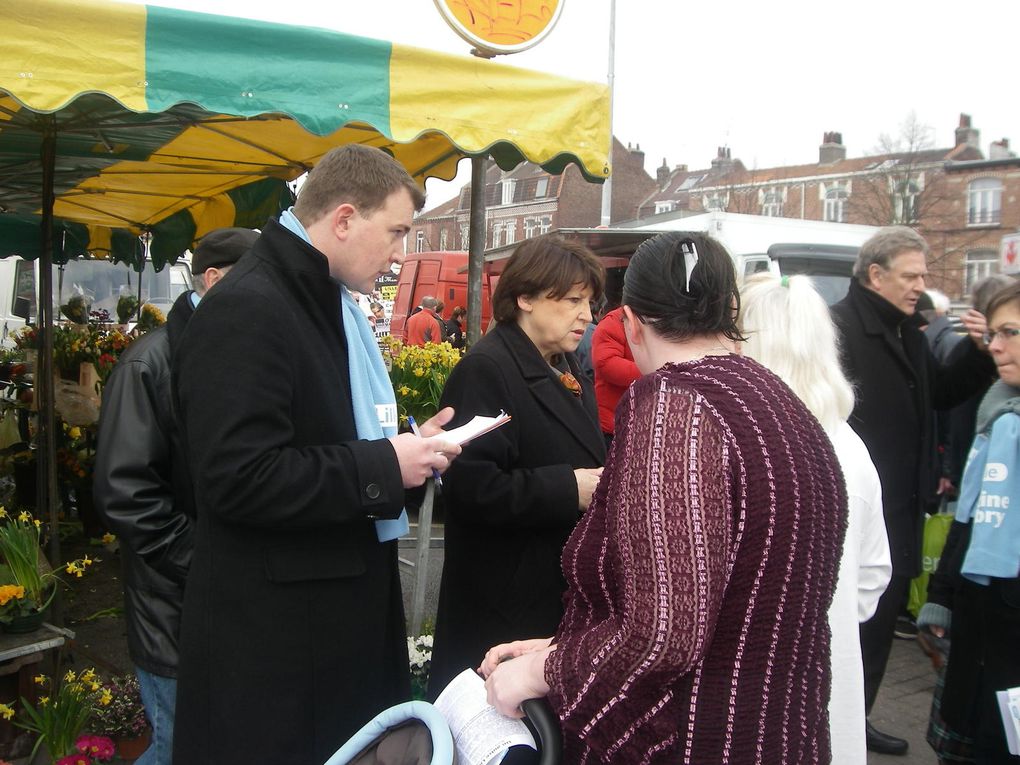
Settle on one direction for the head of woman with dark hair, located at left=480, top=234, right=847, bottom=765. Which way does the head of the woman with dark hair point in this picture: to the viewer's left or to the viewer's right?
to the viewer's left

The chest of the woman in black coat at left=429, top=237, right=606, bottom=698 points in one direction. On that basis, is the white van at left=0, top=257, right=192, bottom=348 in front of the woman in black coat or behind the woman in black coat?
behind

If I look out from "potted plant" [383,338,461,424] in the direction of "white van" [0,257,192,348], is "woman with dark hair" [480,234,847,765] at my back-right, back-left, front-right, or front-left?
back-left

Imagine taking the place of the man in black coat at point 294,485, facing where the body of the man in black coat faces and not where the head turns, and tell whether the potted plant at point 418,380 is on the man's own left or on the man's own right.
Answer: on the man's own left

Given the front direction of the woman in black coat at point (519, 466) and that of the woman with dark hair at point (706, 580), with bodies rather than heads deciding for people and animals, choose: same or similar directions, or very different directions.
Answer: very different directions

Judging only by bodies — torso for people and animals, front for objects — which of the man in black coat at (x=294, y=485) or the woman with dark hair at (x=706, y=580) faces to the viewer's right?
the man in black coat

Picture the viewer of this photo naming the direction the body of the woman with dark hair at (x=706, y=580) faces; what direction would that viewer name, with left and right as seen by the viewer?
facing away from the viewer and to the left of the viewer

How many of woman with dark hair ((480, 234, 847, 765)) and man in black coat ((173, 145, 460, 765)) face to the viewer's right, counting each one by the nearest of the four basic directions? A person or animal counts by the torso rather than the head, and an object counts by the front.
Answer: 1

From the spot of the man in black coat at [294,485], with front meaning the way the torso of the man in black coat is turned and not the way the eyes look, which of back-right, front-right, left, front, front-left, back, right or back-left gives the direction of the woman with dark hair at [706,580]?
front-right

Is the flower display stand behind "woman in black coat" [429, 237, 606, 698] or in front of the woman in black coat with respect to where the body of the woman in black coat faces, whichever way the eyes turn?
behind

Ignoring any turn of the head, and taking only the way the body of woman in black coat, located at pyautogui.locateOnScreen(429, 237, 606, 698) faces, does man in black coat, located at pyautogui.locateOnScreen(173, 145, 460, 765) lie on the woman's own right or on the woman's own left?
on the woman's own right

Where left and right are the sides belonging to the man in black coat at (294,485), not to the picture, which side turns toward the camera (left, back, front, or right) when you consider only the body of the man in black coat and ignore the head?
right
